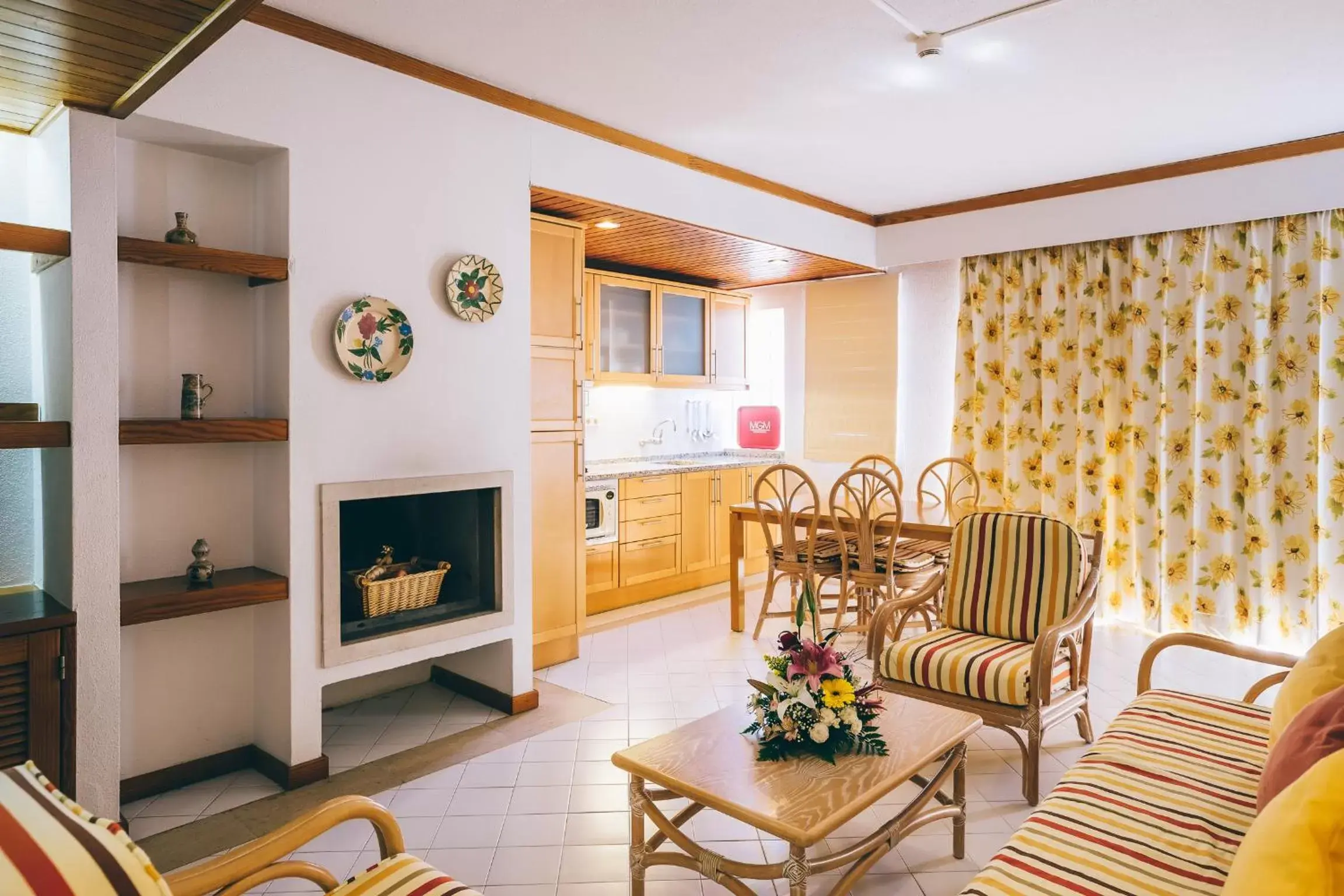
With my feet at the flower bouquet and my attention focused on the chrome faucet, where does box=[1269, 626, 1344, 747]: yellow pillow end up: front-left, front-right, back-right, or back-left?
back-right

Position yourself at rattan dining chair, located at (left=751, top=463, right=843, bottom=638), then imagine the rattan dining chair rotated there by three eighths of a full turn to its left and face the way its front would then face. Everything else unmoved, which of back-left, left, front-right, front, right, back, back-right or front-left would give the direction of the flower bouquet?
left

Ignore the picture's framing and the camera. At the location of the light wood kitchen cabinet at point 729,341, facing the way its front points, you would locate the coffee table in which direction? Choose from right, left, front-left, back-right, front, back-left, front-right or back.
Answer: front-right

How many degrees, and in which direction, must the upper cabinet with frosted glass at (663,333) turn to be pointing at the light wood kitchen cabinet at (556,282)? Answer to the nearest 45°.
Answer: approximately 45° to its right

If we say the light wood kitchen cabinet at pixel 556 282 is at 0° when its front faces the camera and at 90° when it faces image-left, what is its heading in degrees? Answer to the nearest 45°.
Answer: approximately 315°

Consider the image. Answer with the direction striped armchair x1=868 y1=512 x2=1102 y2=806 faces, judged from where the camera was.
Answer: facing the viewer and to the left of the viewer

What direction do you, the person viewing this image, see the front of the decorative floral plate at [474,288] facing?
facing the viewer and to the right of the viewer

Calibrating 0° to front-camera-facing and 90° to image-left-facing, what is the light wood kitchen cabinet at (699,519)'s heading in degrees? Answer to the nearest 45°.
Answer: approximately 315°

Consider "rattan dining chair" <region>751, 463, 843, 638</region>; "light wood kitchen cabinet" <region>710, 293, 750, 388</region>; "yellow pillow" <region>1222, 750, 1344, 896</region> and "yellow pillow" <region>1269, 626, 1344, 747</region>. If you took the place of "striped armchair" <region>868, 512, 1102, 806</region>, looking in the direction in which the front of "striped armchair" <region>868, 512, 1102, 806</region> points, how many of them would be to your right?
2

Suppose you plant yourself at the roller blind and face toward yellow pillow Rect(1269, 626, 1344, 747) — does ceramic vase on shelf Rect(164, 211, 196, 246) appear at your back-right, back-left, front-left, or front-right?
front-right

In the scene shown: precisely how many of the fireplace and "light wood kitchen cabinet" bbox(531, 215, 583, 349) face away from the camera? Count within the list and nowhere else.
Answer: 0

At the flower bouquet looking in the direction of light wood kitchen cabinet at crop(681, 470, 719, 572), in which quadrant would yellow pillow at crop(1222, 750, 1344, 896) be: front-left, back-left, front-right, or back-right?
back-right

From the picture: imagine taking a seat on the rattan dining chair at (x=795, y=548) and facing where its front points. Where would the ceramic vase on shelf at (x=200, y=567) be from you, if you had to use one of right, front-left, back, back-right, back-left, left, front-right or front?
back

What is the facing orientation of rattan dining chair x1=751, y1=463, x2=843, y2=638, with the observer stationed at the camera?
facing away from the viewer and to the right of the viewer

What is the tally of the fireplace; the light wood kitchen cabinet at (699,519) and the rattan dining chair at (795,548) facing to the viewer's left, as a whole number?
0

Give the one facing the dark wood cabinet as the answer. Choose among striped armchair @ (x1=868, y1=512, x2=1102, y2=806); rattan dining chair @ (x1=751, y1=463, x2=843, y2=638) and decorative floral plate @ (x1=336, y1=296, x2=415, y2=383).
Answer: the striped armchair

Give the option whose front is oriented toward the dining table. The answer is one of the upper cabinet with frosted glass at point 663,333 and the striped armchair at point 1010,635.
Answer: the upper cabinet with frosted glass
